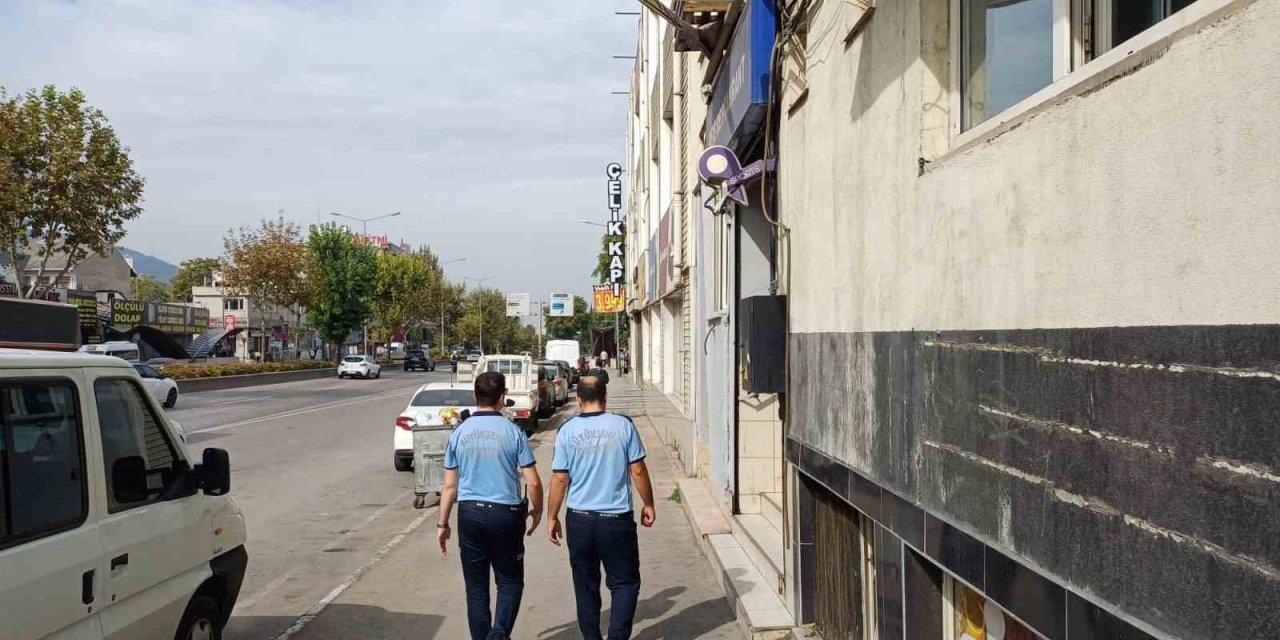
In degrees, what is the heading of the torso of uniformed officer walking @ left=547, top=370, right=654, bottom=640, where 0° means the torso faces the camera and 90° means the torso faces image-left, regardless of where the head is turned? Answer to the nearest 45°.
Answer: approximately 180°

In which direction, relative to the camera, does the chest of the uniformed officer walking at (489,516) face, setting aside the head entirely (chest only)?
away from the camera

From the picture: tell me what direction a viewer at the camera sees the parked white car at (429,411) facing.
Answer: facing away from the viewer

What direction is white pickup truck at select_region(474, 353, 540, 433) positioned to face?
away from the camera

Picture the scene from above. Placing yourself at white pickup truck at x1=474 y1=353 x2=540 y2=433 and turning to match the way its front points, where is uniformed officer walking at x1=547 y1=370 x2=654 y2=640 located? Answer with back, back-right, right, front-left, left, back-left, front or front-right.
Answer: back

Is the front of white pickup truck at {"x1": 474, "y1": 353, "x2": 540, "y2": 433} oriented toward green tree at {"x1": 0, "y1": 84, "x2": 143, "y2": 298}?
no

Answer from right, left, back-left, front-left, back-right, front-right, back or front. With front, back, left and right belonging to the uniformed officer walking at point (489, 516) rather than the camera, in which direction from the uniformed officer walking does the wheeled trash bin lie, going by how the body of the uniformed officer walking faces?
front

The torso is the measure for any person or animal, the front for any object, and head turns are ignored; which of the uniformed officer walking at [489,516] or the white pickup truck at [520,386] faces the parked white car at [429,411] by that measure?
the uniformed officer walking

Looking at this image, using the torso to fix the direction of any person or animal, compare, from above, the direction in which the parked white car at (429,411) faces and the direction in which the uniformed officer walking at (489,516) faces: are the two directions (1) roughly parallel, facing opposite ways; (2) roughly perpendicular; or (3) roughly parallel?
roughly parallel

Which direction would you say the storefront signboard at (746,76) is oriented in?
to the viewer's left

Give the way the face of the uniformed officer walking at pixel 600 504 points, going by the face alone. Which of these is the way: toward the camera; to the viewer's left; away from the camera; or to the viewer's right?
away from the camera

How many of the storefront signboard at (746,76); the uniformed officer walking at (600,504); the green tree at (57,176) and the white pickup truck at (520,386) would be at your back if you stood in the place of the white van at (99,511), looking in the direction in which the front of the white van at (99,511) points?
0
